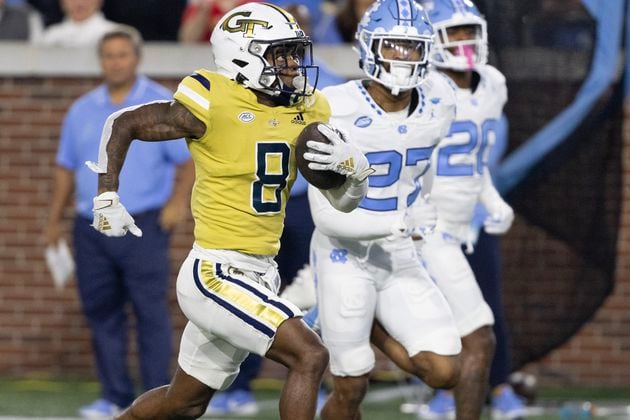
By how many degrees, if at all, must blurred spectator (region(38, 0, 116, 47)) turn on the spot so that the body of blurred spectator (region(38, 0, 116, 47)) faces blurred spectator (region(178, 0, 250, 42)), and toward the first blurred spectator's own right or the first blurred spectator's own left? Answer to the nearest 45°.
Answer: approximately 90° to the first blurred spectator's own left

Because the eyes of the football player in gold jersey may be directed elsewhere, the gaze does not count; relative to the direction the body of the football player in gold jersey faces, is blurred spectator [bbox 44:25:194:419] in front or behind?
behind

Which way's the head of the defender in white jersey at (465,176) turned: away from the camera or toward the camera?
toward the camera

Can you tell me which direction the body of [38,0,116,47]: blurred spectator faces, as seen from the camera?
toward the camera

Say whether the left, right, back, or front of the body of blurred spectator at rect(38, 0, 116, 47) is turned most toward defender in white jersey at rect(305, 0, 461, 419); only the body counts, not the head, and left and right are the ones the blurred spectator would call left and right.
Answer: front

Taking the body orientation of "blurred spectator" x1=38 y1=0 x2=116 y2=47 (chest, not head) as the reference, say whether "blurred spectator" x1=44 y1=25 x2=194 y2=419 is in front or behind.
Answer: in front

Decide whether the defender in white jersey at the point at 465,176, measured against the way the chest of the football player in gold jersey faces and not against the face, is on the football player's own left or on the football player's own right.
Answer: on the football player's own left

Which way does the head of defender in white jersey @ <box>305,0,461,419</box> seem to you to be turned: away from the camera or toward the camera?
toward the camera

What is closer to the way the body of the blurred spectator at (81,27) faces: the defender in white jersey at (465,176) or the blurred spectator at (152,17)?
the defender in white jersey

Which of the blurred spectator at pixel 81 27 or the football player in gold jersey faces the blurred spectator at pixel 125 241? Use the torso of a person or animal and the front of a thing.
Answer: the blurred spectator at pixel 81 27

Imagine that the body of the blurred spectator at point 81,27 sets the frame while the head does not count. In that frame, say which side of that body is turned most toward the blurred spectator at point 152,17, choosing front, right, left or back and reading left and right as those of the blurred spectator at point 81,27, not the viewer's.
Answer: left

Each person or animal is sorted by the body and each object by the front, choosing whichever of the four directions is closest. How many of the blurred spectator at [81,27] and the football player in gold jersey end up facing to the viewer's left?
0

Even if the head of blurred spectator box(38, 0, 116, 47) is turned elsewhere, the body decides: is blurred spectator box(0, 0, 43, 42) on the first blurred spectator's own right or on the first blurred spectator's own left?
on the first blurred spectator's own right
